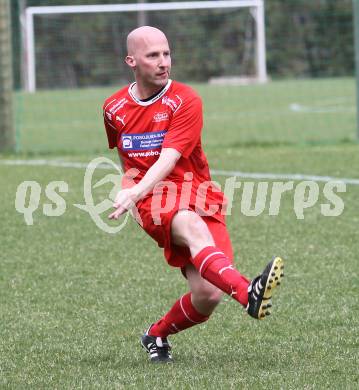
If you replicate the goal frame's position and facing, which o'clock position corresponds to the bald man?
The bald man is roughly at 12 o'clock from the goal frame.

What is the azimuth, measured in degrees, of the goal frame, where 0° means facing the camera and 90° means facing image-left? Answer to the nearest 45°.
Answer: approximately 0°

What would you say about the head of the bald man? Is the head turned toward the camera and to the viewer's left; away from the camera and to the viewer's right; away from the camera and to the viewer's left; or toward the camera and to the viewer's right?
toward the camera and to the viewer's right

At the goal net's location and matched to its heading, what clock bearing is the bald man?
The bald man is roughly at 12 o'clock from the goal net.
